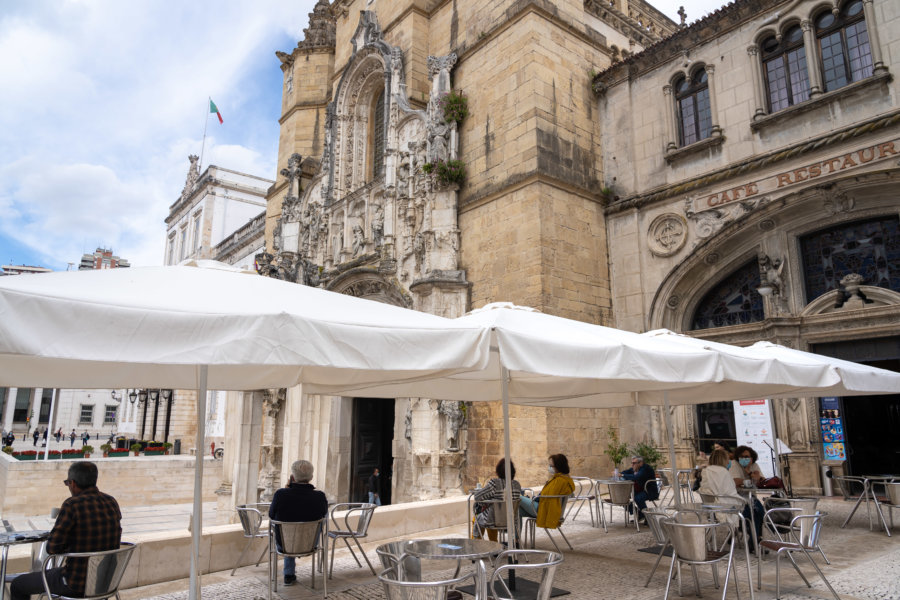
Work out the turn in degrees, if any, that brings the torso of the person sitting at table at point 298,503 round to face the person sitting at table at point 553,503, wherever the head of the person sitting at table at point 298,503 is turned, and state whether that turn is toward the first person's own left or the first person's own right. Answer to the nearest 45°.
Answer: approximately 90° to the first person's own right

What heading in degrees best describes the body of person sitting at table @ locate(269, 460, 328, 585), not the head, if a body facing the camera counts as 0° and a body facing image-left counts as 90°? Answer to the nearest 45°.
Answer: approximately 180°

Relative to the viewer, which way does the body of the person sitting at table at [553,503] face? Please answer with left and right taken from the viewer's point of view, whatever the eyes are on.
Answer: facing to the left of the viewer

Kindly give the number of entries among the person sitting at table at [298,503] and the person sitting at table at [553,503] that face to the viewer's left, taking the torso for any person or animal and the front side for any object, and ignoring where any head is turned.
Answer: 1

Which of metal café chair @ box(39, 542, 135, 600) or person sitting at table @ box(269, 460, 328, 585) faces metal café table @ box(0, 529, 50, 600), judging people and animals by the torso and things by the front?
the metal café chair

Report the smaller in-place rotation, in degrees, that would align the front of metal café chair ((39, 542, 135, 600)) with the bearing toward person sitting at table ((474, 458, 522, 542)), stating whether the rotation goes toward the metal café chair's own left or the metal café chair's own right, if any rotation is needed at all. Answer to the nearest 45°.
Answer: approximately 135° to the metal café chair's own right

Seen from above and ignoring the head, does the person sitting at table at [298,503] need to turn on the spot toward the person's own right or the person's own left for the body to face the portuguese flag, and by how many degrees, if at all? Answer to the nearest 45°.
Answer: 0° — they already face it

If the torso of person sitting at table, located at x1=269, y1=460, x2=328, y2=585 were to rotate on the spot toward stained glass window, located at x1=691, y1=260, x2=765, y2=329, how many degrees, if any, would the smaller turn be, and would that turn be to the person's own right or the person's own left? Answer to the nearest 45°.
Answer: approximately 45° to the person's own right

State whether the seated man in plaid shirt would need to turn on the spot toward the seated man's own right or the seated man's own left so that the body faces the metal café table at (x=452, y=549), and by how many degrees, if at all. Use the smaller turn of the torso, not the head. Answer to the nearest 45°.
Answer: approximately 180°

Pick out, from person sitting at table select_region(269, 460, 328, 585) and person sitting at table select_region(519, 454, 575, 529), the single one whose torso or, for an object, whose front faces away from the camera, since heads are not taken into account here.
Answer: person sitting at table select_region(269, 460, 328, 585)

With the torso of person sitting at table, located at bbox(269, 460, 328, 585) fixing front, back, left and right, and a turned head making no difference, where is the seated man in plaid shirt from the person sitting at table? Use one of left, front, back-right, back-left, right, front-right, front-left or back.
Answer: back-left

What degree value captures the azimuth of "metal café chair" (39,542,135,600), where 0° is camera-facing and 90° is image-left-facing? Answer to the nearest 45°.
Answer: approximately 135°

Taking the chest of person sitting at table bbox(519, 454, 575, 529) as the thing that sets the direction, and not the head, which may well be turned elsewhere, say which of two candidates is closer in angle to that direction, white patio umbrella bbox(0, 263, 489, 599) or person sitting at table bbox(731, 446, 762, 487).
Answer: the white patio umbrella

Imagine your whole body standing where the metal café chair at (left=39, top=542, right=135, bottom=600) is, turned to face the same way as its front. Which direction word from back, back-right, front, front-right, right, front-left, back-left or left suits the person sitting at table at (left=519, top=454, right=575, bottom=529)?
back-right

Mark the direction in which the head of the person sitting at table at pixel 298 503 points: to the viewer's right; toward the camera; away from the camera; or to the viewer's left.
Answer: away from the camera
